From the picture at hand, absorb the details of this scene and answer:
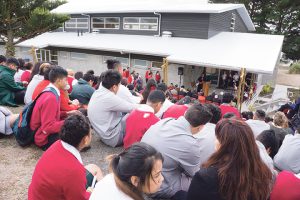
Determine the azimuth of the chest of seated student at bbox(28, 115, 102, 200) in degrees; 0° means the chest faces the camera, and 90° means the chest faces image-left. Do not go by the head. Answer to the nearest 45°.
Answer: approximately 225°

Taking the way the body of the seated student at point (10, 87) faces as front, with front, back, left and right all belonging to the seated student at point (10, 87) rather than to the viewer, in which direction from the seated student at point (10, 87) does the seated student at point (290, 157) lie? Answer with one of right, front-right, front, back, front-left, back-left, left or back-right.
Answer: front-right

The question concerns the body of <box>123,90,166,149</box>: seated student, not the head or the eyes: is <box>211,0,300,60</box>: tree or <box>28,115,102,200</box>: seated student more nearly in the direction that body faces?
the tree

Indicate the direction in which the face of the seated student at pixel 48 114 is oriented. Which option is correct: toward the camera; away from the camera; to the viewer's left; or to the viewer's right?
to the viewer's right

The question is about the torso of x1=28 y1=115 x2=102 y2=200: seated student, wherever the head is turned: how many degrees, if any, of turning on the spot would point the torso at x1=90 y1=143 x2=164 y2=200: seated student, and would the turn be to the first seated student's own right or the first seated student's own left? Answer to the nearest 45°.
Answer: approximately 90° to the first seated student's own right

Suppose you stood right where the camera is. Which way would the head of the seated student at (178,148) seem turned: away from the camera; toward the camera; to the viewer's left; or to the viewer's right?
away from the camera

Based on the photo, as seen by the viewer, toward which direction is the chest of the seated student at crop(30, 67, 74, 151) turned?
to the viewer's right

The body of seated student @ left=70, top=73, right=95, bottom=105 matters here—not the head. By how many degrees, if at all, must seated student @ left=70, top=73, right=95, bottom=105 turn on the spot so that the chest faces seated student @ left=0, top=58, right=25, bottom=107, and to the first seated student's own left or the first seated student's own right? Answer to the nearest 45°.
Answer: approximately 135° to the first seated student's own left

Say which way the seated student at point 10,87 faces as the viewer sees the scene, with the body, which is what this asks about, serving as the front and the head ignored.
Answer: to the viewer's right

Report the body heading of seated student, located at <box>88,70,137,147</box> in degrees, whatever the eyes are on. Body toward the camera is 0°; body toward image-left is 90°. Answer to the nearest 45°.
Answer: approximately 225°

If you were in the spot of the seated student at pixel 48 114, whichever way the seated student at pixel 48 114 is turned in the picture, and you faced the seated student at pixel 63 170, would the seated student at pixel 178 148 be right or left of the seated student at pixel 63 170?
left

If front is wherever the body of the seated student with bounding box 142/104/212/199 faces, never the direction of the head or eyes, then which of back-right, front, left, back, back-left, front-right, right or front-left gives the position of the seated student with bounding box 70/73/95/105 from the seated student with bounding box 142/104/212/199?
left
